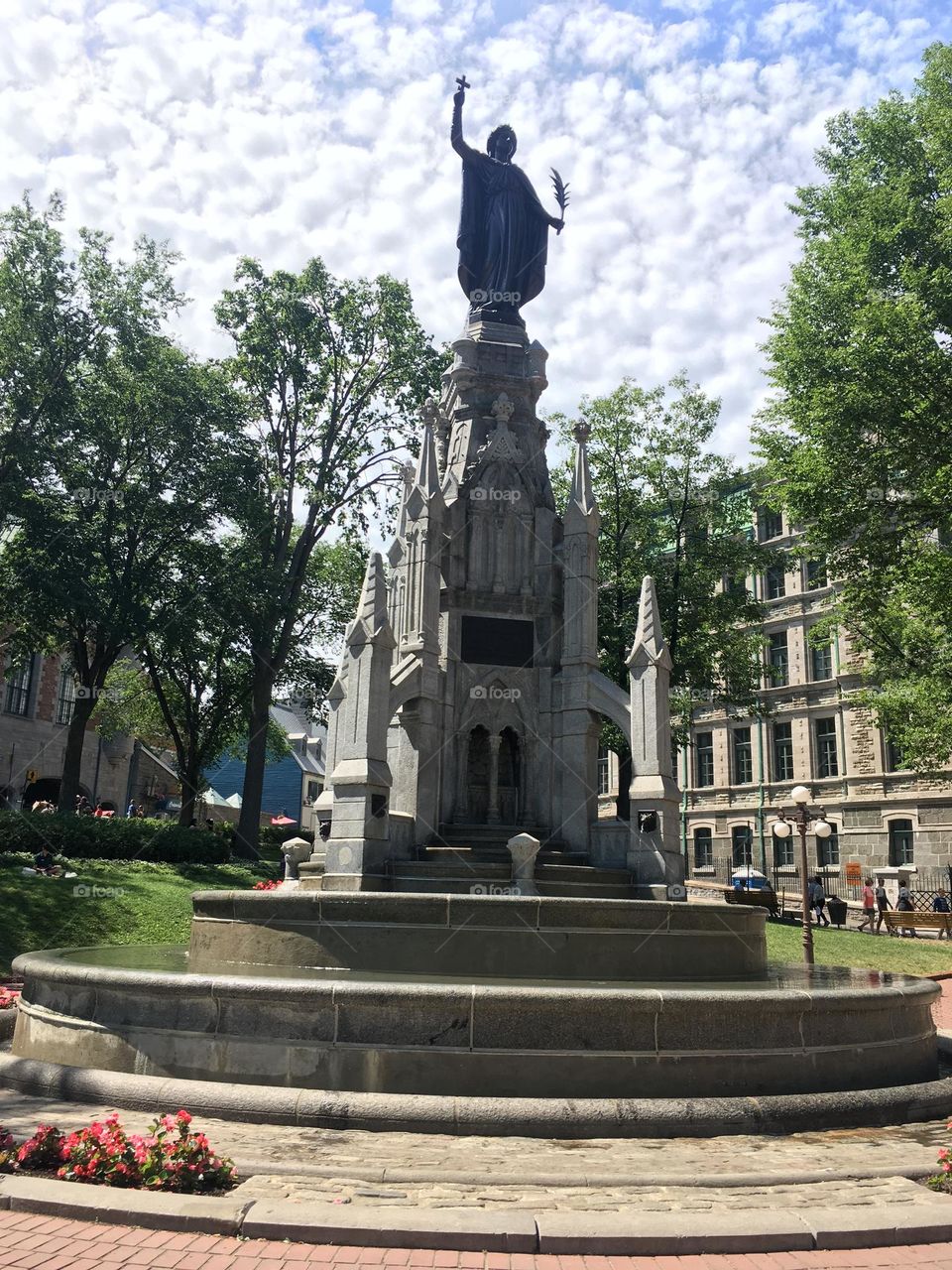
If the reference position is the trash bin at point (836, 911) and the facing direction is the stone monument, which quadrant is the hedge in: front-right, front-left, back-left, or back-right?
front-right

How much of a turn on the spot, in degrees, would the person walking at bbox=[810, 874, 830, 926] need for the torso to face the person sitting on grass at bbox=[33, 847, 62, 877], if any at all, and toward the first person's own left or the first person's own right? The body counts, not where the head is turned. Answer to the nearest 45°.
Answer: approximately 135° to the first person's own right

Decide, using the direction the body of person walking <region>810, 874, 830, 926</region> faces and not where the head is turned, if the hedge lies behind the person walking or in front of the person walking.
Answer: behind

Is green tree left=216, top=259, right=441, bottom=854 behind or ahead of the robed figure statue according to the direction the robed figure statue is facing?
behind

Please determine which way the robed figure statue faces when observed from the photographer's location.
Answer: facing the viewer
